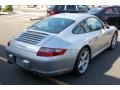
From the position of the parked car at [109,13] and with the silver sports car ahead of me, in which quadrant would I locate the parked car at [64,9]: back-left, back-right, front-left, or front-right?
back-right

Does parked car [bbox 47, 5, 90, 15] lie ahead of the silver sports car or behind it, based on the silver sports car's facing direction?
ahead

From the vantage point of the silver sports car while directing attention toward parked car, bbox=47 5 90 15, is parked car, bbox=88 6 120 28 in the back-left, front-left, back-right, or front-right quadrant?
front-right

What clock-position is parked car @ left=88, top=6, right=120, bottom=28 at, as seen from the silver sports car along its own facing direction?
The parked car is roughly at 11 o'clock from the silver sports car.

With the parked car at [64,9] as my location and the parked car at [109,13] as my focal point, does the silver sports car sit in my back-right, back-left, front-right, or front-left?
front-right

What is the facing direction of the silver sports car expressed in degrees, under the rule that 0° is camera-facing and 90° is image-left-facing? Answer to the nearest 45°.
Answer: approximately 225°

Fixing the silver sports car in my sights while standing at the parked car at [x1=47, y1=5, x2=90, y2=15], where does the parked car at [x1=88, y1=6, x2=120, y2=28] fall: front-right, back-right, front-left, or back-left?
front-left
